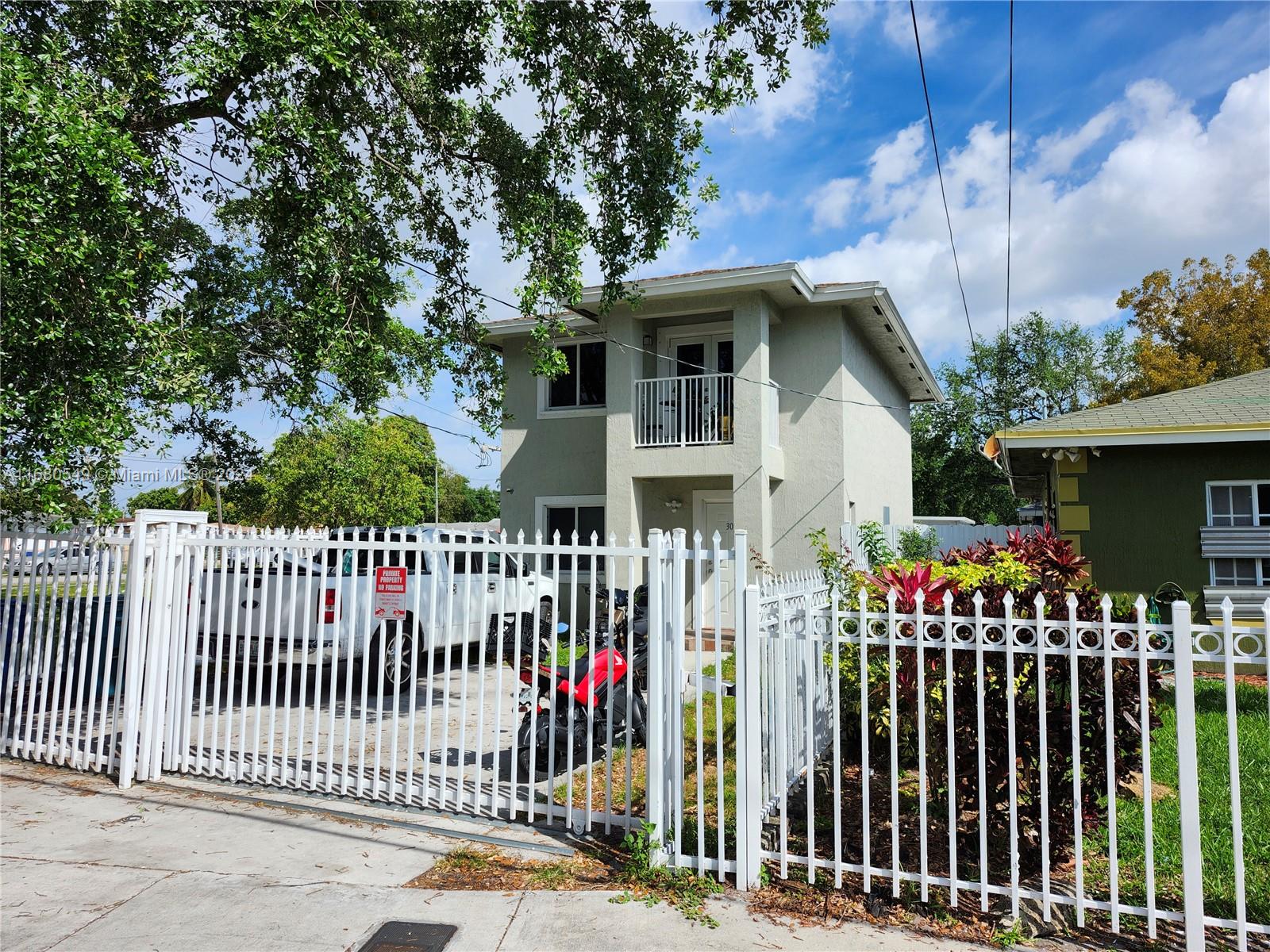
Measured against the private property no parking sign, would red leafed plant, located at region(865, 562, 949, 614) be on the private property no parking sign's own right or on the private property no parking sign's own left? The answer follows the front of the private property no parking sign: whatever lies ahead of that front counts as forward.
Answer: on the private property no parking sign's own left

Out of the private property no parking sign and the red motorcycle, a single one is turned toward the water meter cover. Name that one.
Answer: the private property no parking sign

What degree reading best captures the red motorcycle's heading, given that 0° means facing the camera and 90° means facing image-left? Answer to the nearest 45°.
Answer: approximately 225°

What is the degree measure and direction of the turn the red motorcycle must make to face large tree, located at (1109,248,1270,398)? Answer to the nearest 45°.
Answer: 0° — it already faces it

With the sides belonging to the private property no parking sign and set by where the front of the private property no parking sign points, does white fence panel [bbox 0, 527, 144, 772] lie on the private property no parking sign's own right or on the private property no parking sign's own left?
on the private property no parking sign's own right

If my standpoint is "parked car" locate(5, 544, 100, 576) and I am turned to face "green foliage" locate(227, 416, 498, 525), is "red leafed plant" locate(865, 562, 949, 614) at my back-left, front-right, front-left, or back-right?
back-right

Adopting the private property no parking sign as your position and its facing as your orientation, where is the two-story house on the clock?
The two-story house is roughly at 7 o'clock from the private property no parking sign.

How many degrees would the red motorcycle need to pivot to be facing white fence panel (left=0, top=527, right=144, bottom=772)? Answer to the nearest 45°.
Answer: approximately 135° to its left

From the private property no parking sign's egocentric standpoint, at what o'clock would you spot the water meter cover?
The water meter cover is roughly at 12 o'clock from the private property no parking sign.
